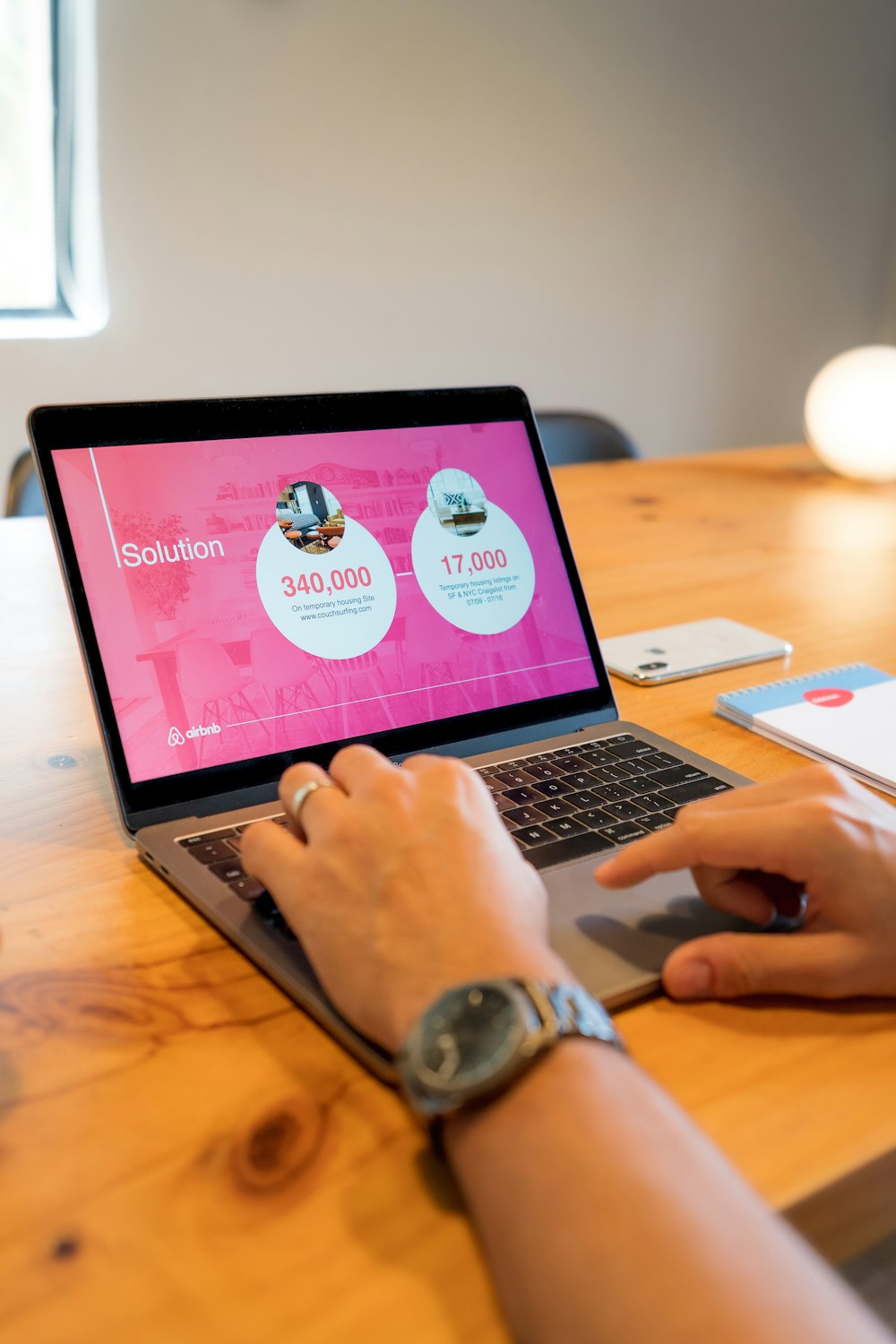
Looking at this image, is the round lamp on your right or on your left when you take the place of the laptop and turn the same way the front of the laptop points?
on your left

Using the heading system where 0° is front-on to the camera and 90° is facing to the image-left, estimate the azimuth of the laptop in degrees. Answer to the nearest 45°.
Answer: approximately 315°
